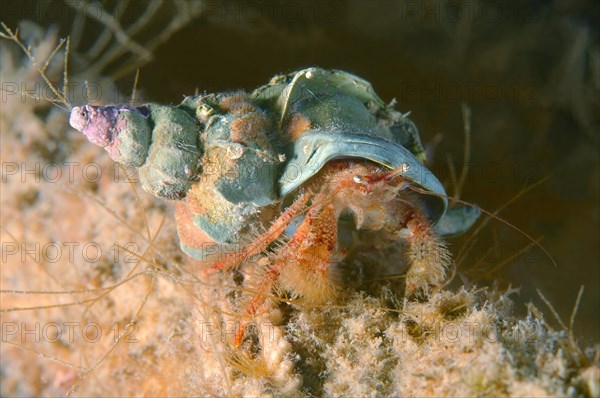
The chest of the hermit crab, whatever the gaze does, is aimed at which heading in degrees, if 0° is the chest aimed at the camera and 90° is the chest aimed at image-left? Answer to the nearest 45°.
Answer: approximately 315°
